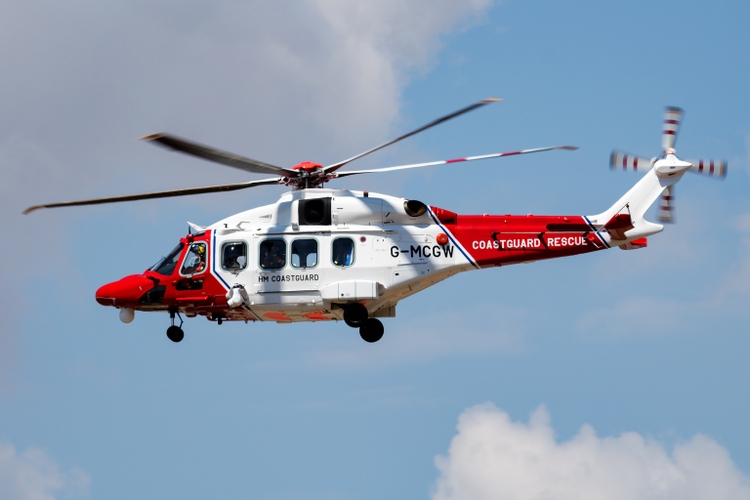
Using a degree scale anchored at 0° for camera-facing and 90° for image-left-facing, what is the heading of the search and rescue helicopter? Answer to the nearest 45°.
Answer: approximately 90°
